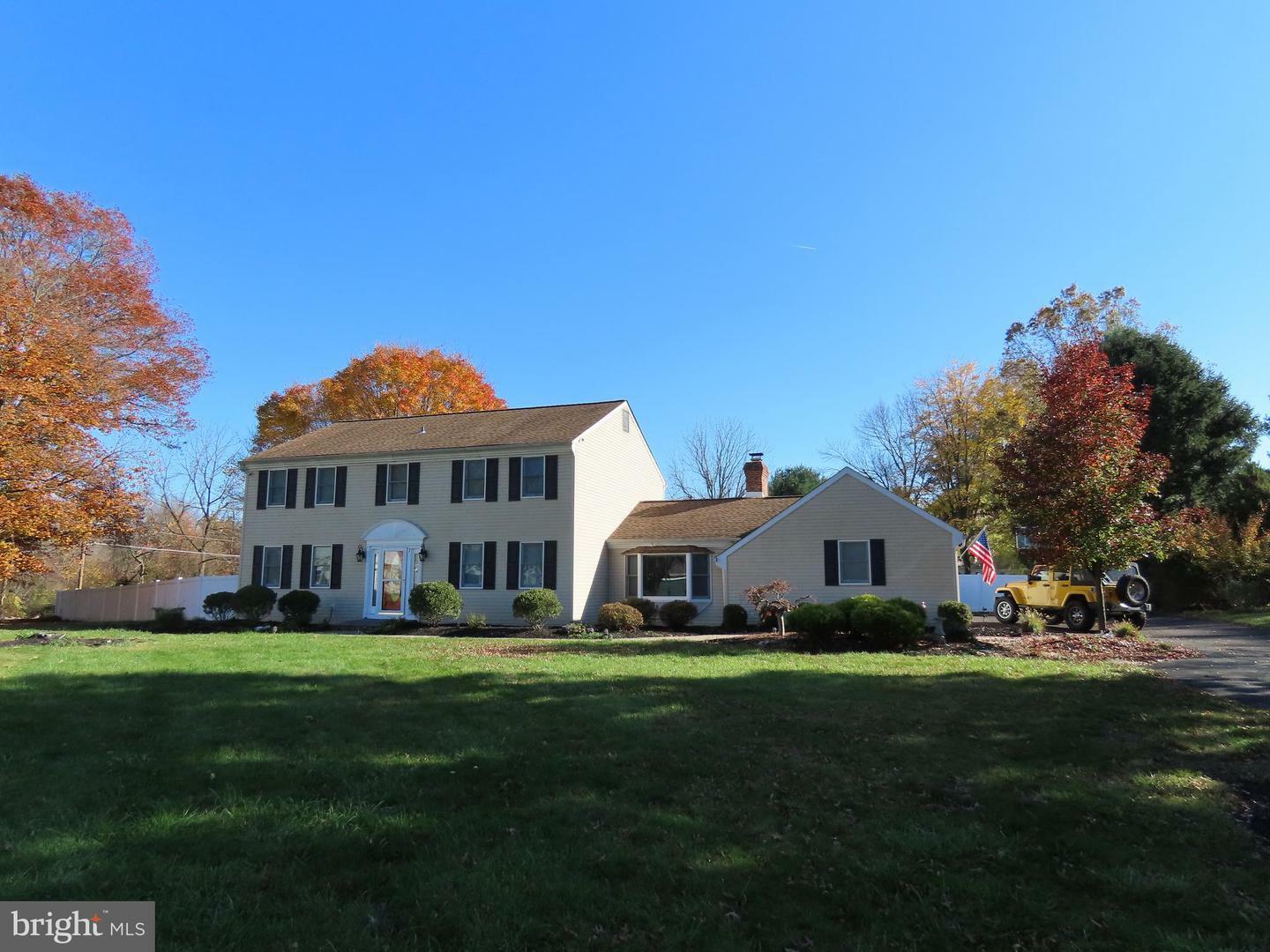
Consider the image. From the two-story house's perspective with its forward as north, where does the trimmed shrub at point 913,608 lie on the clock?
The trimmed shrub is roughly at 9 o'clock from the two-story house.

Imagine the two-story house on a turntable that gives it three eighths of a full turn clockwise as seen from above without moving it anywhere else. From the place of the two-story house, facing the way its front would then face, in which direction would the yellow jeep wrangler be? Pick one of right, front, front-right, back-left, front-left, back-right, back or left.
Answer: right

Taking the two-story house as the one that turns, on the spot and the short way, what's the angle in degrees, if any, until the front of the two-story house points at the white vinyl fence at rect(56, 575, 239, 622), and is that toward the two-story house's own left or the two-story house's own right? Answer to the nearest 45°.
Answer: approximately 45° to the two-story house's own right

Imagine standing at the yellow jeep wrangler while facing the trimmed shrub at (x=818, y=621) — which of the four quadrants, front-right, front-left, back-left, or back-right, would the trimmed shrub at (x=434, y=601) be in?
front-right

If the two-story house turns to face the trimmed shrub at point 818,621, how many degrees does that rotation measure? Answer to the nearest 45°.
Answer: approximately 90° to its left

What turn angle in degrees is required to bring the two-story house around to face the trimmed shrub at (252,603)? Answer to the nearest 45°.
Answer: approximately 45° to its right

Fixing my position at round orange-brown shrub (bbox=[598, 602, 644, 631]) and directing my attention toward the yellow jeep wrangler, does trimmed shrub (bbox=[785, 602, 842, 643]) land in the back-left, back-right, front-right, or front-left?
front-right

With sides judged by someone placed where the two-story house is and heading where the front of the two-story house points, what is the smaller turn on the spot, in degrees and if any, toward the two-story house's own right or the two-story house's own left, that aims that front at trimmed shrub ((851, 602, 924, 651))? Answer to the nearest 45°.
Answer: approximately 90° to the two-story house's own left

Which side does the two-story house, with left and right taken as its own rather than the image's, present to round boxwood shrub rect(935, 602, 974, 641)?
left

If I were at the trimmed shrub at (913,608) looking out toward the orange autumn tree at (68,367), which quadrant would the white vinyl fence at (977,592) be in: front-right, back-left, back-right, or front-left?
back-right

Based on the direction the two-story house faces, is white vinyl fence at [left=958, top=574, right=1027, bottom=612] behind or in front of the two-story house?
behind

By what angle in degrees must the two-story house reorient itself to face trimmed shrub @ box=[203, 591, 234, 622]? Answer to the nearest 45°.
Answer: approximately 45° to its right

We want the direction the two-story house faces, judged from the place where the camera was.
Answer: facing the viewer and to the left of the viewer

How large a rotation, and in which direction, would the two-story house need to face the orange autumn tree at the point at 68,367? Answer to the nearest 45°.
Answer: approximately 45° to its right

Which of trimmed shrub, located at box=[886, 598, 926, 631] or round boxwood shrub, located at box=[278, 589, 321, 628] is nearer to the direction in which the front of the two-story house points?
the round boxwood shrub
